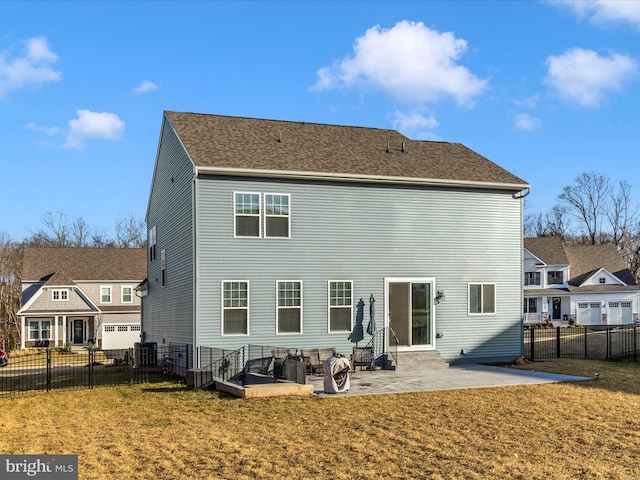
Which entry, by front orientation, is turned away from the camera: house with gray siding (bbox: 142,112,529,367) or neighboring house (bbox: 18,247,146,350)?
the house with gray siding

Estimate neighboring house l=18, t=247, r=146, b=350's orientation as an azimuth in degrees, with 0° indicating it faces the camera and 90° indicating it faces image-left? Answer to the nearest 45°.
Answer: approximately 0°

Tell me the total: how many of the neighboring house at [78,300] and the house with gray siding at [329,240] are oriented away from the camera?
1

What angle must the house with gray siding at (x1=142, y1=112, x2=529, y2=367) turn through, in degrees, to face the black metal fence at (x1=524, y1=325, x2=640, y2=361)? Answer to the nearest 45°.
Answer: approximately 45° to its right

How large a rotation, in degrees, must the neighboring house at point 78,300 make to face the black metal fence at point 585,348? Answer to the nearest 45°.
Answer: approximately 45° to its left

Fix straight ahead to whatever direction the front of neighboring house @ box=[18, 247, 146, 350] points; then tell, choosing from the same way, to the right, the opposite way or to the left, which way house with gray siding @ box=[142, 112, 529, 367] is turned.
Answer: the opposite way

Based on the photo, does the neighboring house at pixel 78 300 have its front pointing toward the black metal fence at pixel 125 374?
yes

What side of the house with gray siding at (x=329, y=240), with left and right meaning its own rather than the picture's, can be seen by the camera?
back
